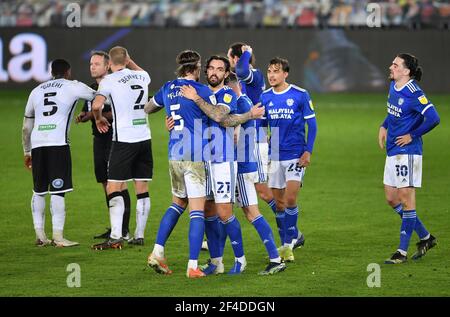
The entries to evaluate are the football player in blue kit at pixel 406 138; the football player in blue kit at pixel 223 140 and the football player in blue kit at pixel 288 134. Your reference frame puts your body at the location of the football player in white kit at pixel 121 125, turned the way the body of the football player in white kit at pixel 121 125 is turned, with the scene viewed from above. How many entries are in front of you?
0

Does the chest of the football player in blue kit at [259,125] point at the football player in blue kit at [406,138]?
no

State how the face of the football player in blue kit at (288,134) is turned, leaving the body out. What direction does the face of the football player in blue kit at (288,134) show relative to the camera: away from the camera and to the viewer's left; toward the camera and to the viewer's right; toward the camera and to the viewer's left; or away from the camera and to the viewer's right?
toward the camera and to the viewer's left

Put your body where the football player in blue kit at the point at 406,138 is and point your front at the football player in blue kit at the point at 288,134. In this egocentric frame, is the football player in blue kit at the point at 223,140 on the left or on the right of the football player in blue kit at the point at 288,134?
left

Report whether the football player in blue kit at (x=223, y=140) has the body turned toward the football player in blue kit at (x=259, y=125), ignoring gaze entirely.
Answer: no

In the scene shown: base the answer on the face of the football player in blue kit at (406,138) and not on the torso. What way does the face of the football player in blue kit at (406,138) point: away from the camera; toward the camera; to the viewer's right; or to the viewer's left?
to the viewer's left

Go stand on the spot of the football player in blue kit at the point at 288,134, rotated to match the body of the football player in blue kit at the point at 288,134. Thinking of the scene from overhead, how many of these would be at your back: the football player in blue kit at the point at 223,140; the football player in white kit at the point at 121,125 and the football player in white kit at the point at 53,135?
0

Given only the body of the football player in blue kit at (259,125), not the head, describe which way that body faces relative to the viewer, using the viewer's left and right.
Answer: facing to the left of the viewer

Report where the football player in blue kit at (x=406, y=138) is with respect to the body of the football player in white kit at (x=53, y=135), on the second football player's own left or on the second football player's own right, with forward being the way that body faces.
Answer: on the second football player's own right

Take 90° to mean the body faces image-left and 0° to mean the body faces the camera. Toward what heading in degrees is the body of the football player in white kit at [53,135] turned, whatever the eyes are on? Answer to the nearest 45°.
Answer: approximately 225°

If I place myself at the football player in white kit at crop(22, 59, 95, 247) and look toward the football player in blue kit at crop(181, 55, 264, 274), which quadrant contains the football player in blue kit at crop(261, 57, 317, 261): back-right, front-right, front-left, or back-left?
front-left

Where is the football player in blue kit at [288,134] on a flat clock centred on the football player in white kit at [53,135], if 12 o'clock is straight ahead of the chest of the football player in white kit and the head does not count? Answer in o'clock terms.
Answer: The football player in blue kit is roughly at 2 o'clock from the football player in white kit.

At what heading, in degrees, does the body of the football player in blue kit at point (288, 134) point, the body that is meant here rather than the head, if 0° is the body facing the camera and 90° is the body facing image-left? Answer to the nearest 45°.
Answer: approximately 45°

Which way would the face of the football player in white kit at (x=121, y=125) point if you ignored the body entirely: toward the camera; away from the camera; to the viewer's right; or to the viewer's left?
away from the camera
